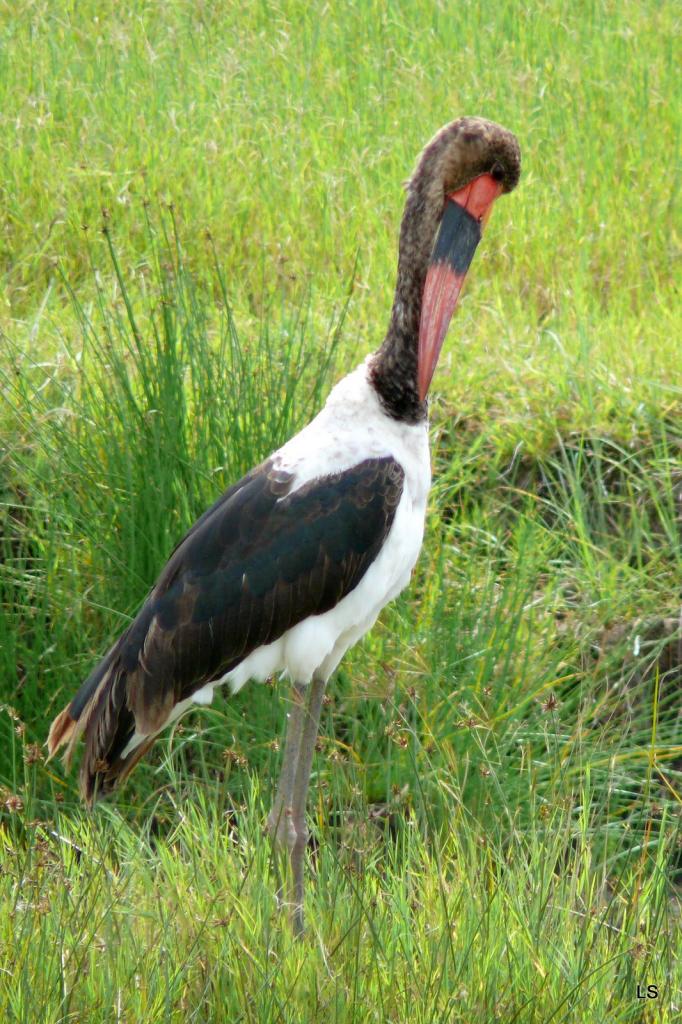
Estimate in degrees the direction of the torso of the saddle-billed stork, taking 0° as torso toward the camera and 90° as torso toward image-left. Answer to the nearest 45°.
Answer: approximately 270°
